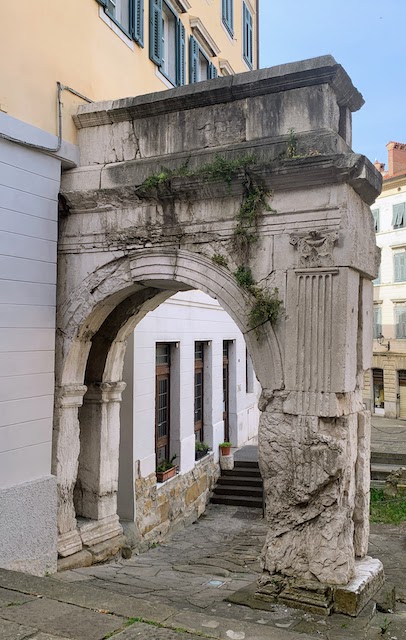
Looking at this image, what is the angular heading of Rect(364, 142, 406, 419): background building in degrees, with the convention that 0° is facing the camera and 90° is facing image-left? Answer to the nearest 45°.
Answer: approximately 0°

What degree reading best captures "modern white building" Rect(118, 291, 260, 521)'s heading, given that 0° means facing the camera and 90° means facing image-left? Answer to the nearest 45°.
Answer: approximately 315°

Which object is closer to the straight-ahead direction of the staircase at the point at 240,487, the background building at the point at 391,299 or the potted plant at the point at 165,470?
the potted plant

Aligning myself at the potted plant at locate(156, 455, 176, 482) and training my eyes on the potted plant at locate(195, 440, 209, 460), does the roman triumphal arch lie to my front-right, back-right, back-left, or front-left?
back-right

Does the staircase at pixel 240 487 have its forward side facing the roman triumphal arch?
yes

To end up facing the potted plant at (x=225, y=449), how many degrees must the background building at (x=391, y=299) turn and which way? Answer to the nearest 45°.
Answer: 0° — it already faces it

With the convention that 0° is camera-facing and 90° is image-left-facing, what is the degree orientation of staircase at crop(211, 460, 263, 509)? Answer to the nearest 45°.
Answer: approximately 0°

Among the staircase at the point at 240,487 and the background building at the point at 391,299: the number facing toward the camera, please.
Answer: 2
